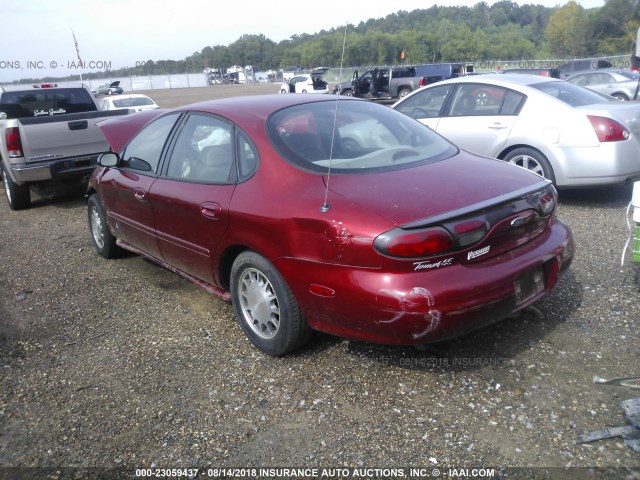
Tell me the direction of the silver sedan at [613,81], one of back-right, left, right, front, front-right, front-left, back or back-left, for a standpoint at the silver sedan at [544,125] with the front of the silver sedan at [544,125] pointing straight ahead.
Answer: front-right

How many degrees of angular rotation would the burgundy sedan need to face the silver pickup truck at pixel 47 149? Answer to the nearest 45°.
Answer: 0° — it already faces it

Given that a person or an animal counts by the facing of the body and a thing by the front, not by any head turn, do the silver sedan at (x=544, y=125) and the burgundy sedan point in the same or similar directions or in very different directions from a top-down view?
same or similar directions

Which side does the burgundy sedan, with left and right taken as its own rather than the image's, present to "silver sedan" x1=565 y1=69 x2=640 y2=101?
right

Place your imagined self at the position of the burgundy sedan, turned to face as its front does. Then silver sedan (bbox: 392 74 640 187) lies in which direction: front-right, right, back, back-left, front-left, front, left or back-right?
right

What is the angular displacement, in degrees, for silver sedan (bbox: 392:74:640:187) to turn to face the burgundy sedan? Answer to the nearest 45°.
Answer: approximately 135° to its left

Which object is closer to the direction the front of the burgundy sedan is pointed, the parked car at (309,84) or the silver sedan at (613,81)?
the parked car

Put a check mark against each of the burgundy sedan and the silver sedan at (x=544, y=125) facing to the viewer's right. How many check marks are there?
0

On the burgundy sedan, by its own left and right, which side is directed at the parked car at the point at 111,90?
front

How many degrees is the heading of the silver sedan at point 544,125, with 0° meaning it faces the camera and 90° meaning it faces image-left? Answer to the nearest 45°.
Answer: approximately 135°

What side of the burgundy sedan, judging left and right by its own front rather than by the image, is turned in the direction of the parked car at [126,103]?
front

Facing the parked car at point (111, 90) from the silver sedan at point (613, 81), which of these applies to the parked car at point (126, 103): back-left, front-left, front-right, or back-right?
front-left

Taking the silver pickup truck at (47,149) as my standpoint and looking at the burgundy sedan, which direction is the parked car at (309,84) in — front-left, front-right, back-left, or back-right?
back-left

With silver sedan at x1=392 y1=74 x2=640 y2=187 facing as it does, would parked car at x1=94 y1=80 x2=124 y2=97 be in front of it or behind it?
in front

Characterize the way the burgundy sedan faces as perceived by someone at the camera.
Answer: facing away from the viewer and to the left of the viewer
